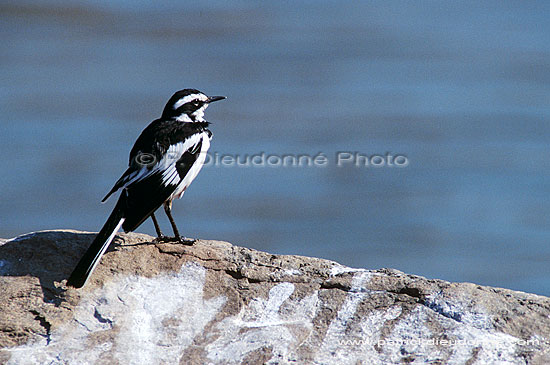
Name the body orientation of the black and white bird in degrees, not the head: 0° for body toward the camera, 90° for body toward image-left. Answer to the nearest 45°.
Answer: approximately 225°
